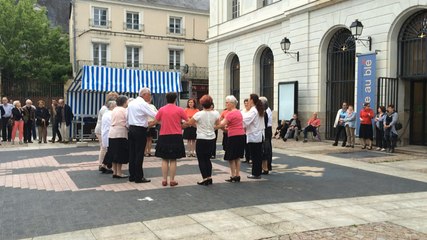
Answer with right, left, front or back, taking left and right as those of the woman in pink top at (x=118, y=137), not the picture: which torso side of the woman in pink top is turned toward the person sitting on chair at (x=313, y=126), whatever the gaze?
front

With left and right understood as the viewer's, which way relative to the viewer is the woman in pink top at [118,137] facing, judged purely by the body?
facing away from the viewer and to the right of the viewer

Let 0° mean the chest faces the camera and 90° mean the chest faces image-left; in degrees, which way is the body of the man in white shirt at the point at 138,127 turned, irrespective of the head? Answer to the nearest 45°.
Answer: approximately 225°

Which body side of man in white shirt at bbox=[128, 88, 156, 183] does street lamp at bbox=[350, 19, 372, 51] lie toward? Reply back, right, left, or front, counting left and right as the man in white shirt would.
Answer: front

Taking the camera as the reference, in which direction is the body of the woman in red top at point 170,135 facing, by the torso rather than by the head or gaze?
away from the camera
